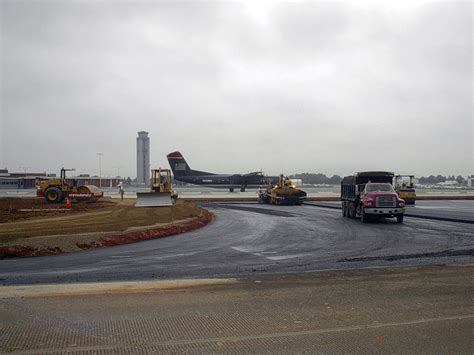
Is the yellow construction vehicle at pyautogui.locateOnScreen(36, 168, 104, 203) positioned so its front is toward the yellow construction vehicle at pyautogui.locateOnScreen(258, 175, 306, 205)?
yes

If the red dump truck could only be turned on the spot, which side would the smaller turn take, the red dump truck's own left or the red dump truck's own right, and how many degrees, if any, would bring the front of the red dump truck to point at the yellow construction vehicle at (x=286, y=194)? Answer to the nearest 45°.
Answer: approximately 180°

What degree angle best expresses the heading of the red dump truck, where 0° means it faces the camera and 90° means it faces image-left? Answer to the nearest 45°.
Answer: approximately 315°

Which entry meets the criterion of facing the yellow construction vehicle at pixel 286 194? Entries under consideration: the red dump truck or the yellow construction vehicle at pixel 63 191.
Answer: the yellow construction vehicle at pixel 63 191

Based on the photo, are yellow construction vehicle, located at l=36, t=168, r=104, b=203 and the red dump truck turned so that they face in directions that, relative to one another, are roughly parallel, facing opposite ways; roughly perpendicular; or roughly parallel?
roughly perpendicular

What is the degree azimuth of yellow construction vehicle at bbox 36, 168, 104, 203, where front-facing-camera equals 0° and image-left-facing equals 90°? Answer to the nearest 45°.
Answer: approximately 270°

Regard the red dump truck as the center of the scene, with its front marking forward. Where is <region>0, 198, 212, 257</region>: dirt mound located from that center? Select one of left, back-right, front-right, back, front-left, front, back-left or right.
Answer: right
